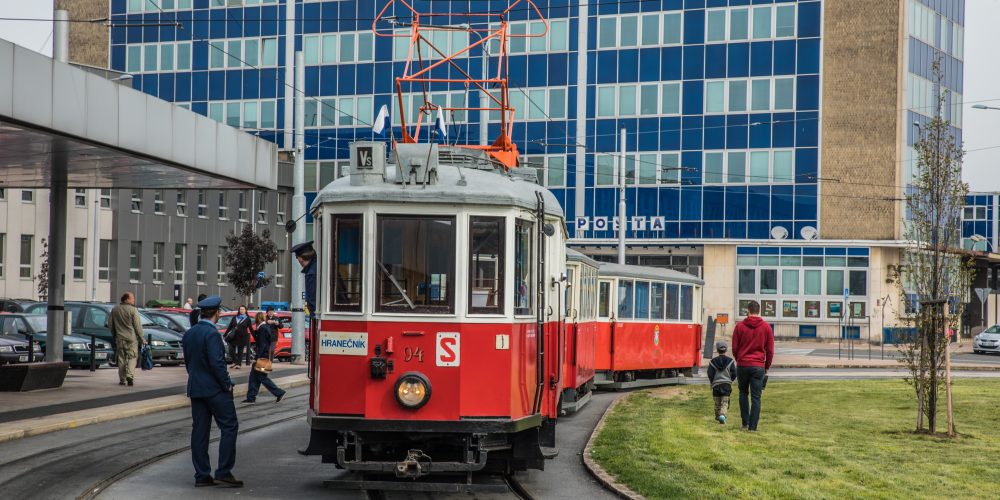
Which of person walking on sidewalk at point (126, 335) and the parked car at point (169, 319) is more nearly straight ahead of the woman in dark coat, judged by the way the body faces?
the person walking on sidewalk

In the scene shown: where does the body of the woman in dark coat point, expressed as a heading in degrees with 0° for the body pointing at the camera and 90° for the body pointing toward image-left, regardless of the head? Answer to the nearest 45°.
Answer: approximately 0°

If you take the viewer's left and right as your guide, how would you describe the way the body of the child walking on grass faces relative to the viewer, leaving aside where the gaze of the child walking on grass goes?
facing away from the viewer

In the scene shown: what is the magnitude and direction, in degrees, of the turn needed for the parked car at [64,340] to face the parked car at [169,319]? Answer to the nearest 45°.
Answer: approximately 90° to its left
